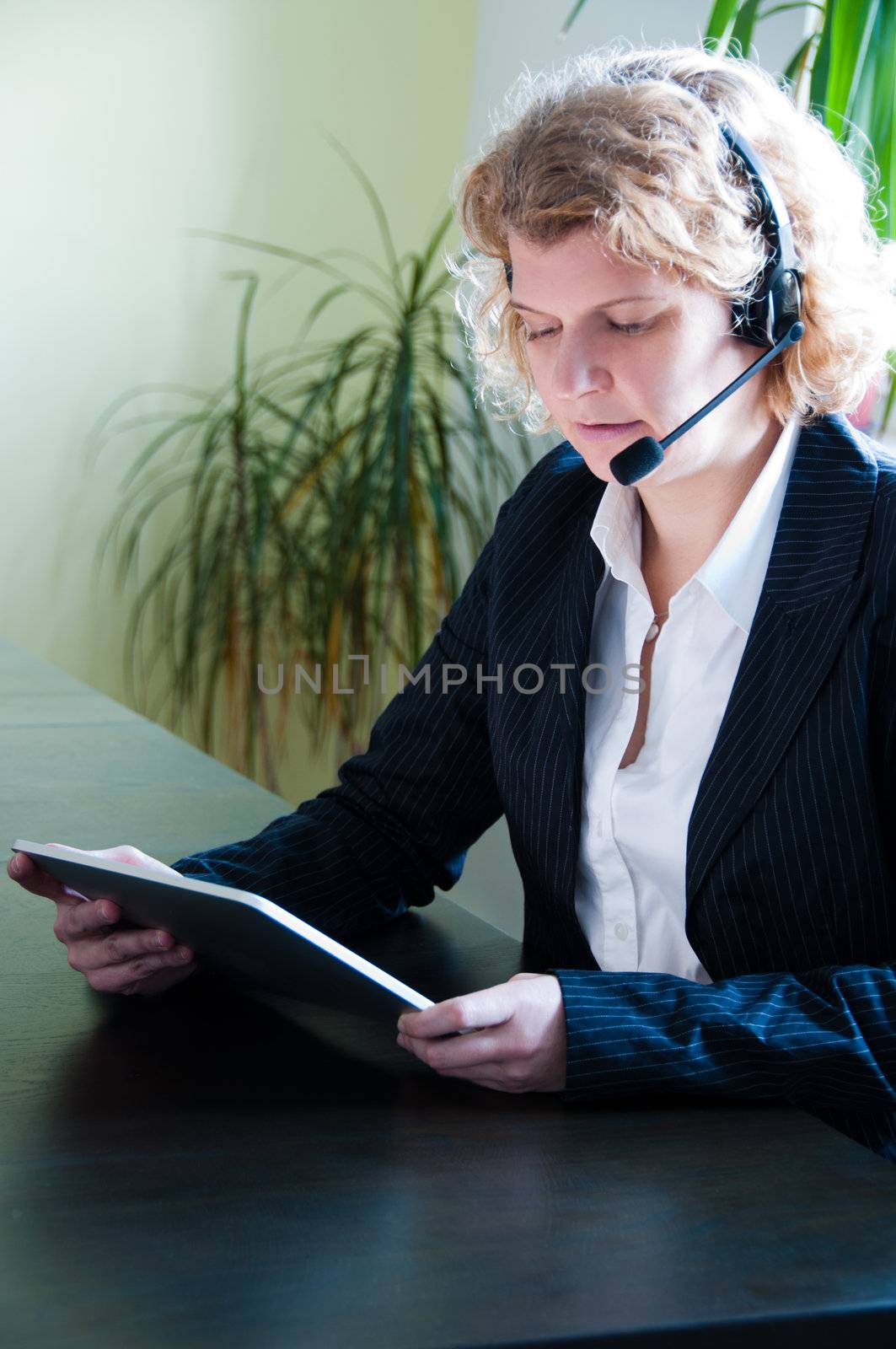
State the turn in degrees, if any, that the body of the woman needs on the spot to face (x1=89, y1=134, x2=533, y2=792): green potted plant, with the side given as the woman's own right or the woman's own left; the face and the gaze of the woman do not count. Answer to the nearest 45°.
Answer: approximately 135° to the woman's own right

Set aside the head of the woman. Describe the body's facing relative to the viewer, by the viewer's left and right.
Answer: facing the viewer and to the left of the viewer
